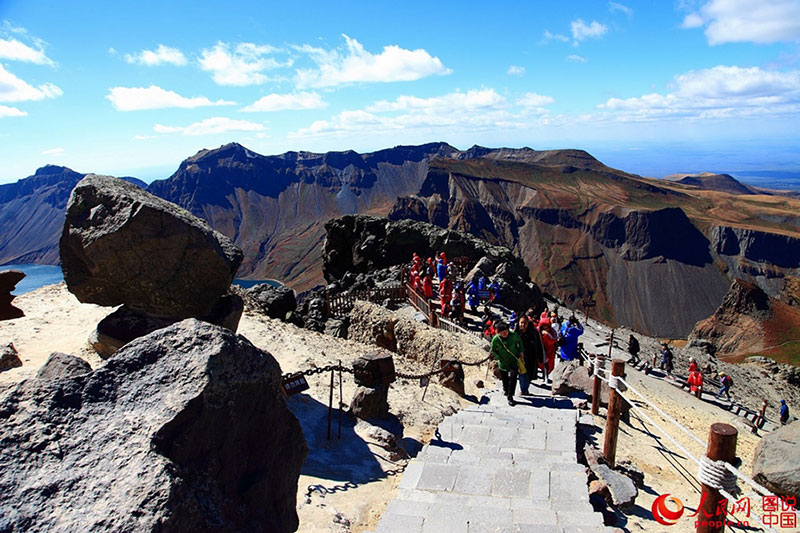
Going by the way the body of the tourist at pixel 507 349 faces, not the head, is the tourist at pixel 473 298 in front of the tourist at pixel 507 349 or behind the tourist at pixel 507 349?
behind

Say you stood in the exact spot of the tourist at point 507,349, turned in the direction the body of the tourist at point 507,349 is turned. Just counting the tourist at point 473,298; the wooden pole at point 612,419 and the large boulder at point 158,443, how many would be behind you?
1

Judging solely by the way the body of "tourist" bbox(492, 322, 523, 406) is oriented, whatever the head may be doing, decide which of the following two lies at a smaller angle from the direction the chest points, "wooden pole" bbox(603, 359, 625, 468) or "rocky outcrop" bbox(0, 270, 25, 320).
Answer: the wooden pole

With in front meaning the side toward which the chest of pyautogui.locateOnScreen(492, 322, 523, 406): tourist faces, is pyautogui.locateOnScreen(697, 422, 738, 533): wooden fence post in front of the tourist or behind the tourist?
in front

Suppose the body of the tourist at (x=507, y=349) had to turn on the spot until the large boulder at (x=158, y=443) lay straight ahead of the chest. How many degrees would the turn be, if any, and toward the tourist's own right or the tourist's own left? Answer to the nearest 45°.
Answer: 0° — they already face it

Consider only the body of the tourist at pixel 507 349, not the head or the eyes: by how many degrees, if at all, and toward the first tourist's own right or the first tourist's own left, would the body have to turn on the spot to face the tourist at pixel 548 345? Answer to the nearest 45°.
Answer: approximately 180°

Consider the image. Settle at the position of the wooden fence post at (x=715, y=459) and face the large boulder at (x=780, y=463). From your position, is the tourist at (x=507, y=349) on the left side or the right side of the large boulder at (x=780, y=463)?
left

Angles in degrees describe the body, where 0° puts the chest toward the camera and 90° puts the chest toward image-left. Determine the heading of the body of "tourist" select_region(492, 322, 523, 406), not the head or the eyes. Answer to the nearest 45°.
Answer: approximately 0°

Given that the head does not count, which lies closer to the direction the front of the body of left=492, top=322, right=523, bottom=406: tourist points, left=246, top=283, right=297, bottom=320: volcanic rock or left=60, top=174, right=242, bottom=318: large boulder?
the large boulder

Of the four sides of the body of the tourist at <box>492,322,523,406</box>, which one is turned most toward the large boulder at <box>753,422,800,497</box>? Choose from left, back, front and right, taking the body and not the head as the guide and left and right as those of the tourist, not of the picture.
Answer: left

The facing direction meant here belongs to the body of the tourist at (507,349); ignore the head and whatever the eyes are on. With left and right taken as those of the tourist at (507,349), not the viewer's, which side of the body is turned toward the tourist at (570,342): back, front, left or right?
back

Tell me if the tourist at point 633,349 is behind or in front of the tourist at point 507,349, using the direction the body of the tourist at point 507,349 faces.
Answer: behind

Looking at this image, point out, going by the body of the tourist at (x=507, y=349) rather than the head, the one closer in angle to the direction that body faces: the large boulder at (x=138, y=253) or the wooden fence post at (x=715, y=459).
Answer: the wooden fence post

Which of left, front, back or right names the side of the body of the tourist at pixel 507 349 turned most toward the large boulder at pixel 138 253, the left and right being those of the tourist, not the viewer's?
right
